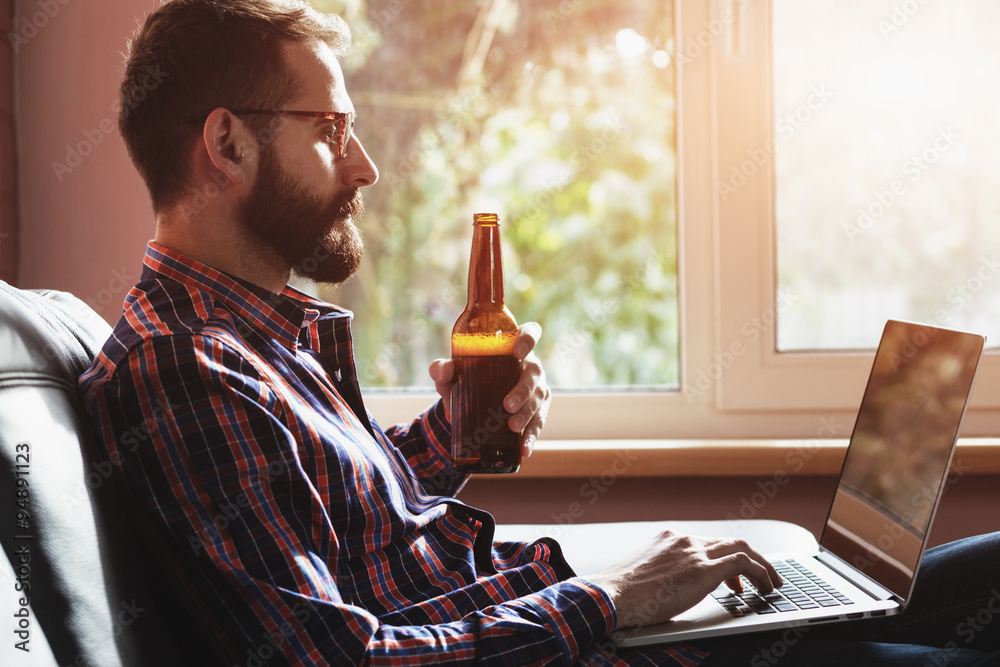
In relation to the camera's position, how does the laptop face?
facing to the left of the viewer

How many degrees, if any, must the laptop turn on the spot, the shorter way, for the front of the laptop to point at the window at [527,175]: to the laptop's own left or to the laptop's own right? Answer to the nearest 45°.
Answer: approximately 45° to the laptop's own right

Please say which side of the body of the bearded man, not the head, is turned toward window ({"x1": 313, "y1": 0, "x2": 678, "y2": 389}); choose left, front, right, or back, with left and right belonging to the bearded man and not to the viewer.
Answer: left

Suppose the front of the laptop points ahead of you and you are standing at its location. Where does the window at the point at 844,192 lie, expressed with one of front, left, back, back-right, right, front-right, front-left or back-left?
right

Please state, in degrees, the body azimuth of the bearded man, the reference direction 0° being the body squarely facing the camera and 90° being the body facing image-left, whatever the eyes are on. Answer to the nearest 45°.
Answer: approximately 270°

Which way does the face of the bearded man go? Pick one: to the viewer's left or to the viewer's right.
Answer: to the viewer's right
